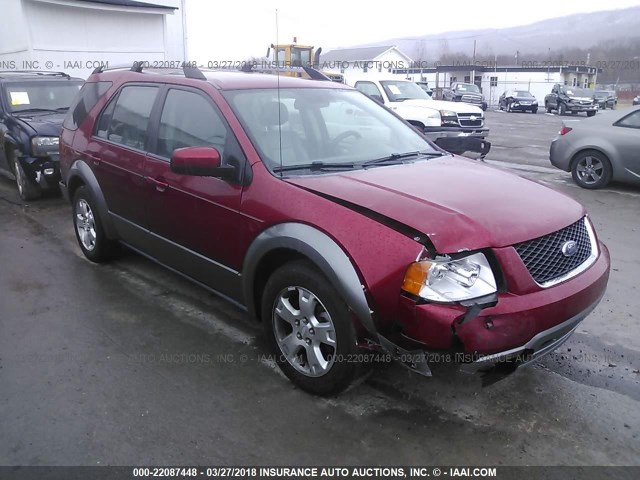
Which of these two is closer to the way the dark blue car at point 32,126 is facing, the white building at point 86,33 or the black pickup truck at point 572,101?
the black pickup truck

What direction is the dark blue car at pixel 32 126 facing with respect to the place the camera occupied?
facing the viewer and to the right of the viewer

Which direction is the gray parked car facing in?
to the viewer's right

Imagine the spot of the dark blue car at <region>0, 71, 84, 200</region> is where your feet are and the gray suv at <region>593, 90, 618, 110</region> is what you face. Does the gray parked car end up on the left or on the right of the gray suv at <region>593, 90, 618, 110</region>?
right

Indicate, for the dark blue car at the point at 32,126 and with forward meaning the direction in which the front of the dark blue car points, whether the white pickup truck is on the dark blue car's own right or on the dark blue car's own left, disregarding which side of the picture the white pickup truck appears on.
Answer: on the dark blue car's own left

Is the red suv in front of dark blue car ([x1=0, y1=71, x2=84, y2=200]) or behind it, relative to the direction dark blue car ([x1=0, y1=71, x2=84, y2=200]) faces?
in front

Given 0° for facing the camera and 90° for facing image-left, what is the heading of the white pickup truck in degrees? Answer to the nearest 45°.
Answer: approximately 315°

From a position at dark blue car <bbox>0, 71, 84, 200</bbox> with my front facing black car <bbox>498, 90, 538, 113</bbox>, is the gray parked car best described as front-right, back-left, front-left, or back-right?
front-right

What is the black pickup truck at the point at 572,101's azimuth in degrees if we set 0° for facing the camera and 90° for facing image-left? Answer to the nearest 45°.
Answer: approximately 315°

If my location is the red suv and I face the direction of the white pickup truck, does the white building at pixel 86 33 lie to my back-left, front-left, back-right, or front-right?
front-left

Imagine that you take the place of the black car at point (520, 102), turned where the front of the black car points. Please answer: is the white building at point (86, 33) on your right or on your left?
on your right

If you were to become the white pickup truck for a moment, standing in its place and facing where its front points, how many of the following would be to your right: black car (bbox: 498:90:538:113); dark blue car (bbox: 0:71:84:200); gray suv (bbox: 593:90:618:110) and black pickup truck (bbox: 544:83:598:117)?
1
